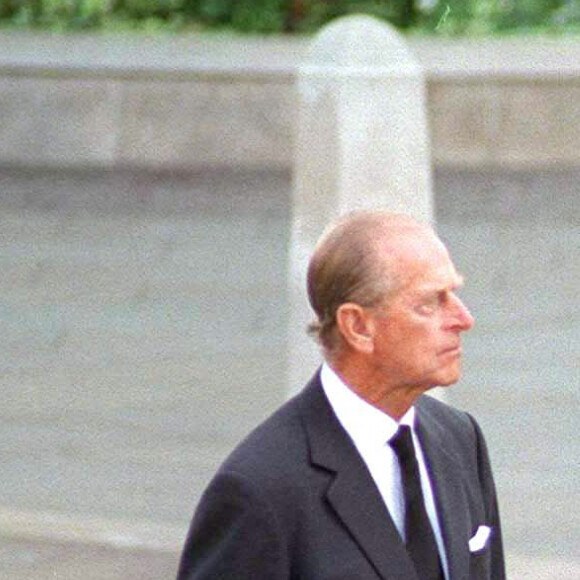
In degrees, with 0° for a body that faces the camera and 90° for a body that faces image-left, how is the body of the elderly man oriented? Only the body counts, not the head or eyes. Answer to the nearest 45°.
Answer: approximately 315°

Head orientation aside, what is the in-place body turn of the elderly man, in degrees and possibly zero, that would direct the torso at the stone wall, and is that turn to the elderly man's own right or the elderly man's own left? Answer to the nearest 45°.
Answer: approximately 135° to the elderly man's own left

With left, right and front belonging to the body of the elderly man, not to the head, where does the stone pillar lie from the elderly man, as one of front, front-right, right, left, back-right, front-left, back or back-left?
back-left

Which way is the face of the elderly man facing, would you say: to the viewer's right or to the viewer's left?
to the viewer's right
